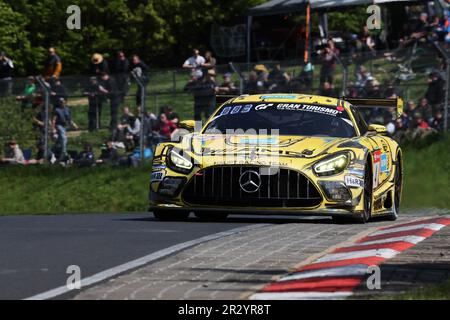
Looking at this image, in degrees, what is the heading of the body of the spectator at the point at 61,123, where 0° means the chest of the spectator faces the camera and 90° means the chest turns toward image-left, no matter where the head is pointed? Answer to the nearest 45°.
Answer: approximately 315°

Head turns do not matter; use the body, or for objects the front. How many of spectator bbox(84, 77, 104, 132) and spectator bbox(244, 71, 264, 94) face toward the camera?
2

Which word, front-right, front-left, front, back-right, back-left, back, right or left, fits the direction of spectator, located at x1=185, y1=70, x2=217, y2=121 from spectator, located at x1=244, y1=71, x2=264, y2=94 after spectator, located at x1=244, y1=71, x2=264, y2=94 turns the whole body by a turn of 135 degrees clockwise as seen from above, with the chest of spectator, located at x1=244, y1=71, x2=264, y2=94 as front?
front-left

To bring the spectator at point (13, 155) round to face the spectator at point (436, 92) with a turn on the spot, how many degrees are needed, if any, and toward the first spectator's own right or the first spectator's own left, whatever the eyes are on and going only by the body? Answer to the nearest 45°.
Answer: approximately 90° to the first spectator's own left

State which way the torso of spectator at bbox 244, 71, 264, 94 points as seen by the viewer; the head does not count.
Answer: toward the camera

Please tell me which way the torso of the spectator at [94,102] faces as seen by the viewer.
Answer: toward the camera

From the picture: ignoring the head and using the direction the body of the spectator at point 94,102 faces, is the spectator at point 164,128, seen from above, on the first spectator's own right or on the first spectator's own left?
on the first spectator's own left

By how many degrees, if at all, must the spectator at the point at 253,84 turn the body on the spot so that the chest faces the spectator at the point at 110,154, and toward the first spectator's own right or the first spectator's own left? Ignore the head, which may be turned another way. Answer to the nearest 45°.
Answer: approximately 90° to the first spectator's own right

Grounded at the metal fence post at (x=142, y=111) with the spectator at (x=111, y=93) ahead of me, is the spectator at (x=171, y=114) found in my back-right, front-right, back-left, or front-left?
back-right
